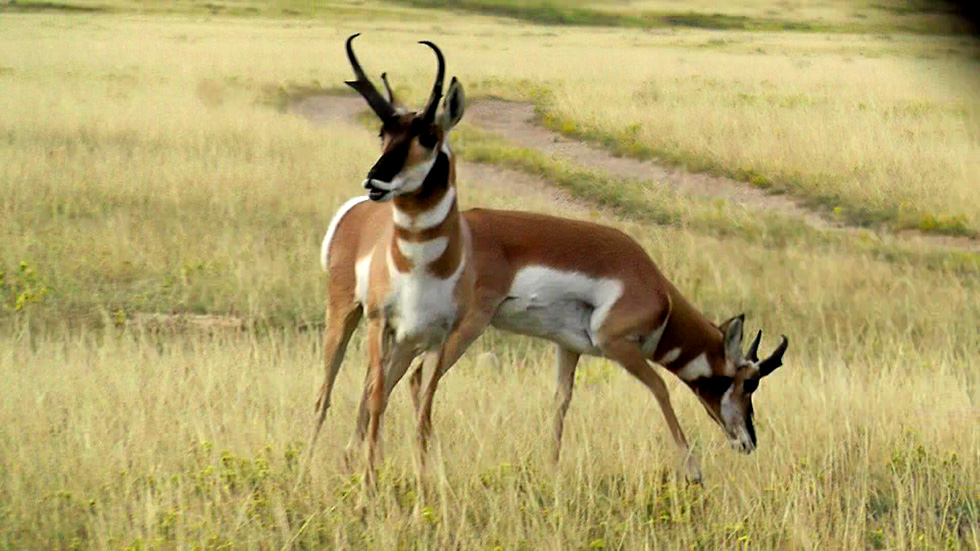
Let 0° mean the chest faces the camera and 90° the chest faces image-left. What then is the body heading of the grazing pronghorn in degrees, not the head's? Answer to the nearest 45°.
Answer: approximately 270°

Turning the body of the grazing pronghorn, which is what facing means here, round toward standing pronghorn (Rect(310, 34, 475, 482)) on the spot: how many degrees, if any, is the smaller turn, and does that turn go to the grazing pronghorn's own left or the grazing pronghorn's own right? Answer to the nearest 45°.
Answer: approximately 135° to the grazing pronghorn's own right
